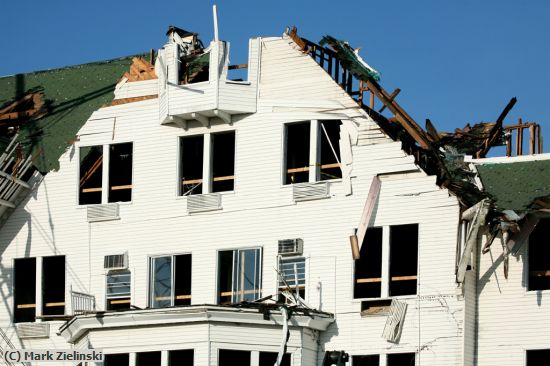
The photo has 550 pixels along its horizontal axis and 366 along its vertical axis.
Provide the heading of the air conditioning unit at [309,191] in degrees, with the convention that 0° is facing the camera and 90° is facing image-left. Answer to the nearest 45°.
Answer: approximately 0°

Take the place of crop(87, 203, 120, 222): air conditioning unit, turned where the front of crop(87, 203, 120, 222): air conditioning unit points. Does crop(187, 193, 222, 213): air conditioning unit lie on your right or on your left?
on your left

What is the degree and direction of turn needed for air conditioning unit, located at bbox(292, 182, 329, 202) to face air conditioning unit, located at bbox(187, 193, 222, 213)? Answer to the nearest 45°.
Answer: approximately 135° to its right

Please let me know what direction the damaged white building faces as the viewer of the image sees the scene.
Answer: facing the viewer
